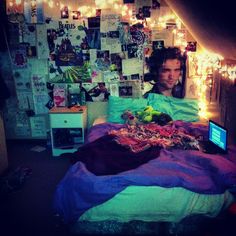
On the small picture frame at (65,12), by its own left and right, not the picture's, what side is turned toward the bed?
front

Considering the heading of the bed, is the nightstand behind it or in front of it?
behind

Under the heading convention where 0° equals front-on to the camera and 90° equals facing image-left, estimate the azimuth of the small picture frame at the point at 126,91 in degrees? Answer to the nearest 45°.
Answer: approximately 0°

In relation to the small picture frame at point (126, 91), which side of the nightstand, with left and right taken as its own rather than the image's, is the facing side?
left

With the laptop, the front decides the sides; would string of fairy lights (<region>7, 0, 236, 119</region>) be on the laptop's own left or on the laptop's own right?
on the laptop's own right

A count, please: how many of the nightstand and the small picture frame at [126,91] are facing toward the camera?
2

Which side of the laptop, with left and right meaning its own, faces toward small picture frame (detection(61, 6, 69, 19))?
right

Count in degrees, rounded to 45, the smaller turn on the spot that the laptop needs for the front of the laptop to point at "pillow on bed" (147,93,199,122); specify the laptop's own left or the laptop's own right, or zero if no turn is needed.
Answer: approximately 90° to the laptop's own right

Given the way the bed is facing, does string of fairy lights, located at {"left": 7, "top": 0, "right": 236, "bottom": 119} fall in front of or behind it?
behind
